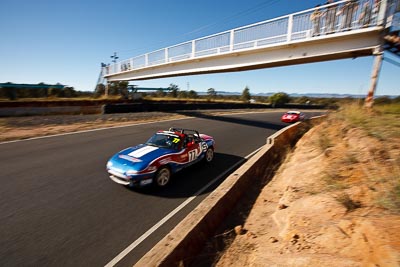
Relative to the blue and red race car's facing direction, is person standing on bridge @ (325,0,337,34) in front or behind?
behind

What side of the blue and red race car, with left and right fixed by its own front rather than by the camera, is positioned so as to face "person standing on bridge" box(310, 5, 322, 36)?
back

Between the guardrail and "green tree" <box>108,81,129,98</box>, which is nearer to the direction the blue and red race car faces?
the guardrail

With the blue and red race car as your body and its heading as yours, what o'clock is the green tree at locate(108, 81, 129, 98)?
The green tree is roughly at 4 o'clock from the blue and red race car.

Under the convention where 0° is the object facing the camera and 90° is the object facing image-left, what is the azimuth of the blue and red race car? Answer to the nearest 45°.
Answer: approximately 45°

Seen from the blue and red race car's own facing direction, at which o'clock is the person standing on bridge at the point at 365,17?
The person standing on bridge is roughly at 7 o'clock from the blue and red race car.
